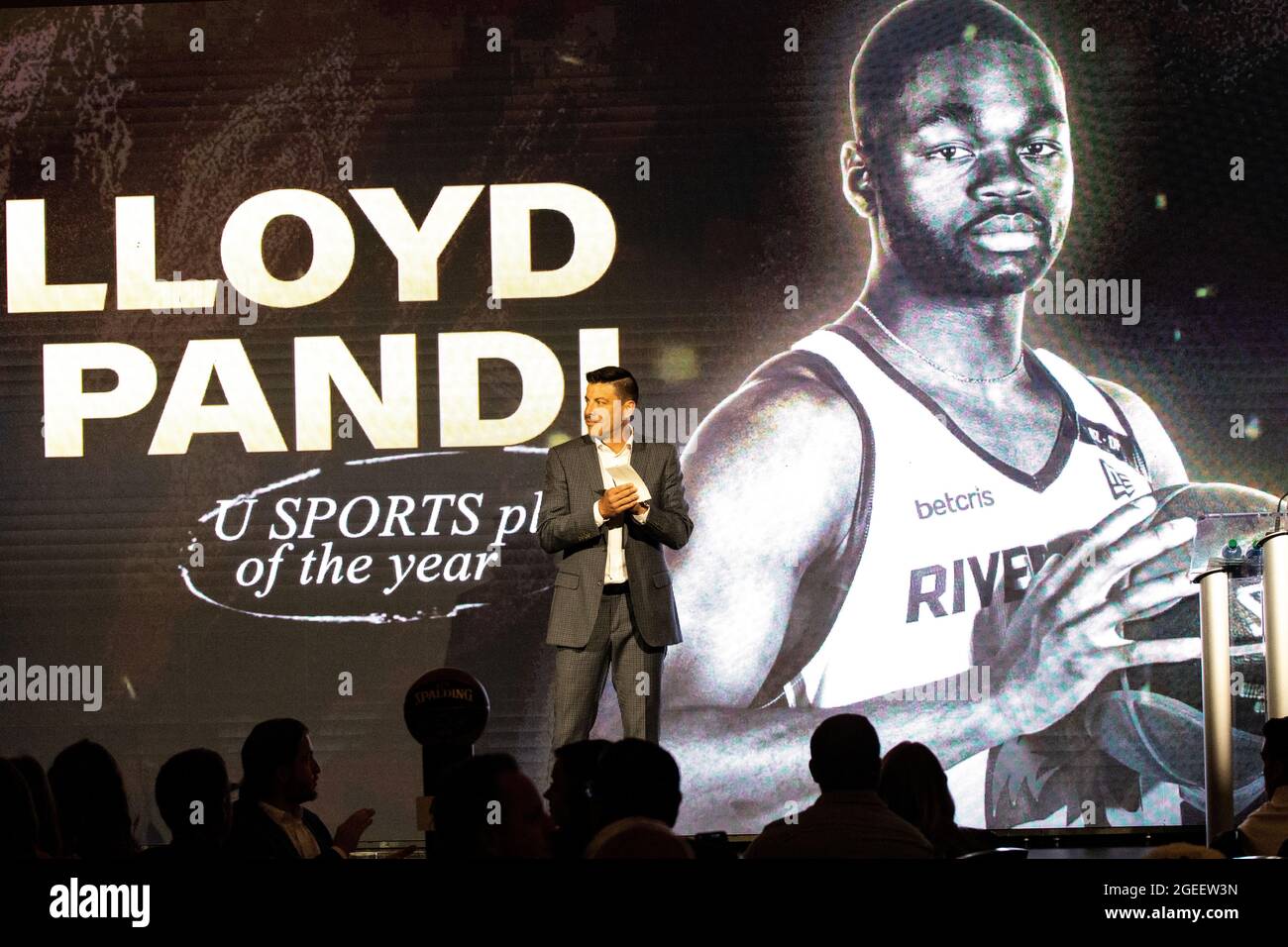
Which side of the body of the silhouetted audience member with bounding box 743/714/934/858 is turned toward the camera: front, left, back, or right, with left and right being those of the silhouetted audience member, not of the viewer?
back

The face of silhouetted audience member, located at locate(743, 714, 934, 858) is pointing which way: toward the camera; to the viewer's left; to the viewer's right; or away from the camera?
away from the camera

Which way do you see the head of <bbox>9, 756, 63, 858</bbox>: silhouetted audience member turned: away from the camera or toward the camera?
away from the camera

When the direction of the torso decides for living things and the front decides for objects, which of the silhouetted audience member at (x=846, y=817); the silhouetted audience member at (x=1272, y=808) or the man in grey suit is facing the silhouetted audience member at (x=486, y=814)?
the man in grey suit

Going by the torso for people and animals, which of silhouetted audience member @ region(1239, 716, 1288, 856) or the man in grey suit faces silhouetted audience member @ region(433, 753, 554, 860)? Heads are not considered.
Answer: the man in grey suit

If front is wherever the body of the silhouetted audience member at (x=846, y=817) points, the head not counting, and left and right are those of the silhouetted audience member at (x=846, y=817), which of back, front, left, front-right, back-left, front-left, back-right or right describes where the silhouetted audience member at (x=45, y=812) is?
left

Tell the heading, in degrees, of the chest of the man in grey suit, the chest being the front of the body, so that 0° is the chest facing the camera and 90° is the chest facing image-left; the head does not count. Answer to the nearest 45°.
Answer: approximately 0°

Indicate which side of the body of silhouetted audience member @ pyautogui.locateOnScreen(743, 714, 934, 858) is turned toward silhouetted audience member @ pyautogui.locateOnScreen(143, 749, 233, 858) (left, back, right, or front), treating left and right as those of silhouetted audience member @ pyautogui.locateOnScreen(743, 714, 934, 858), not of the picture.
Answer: left

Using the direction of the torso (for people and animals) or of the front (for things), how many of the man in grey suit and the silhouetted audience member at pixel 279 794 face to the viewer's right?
1

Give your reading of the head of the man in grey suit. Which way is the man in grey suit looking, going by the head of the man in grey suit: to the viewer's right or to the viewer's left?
to the viewer's left

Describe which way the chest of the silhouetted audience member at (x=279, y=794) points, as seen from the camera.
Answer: to the viewer's right
